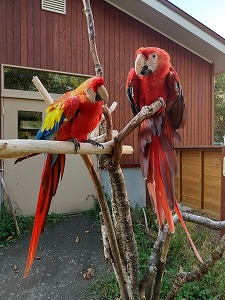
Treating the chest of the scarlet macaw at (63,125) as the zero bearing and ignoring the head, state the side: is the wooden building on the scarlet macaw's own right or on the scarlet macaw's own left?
on the scarlet macaw's own left
